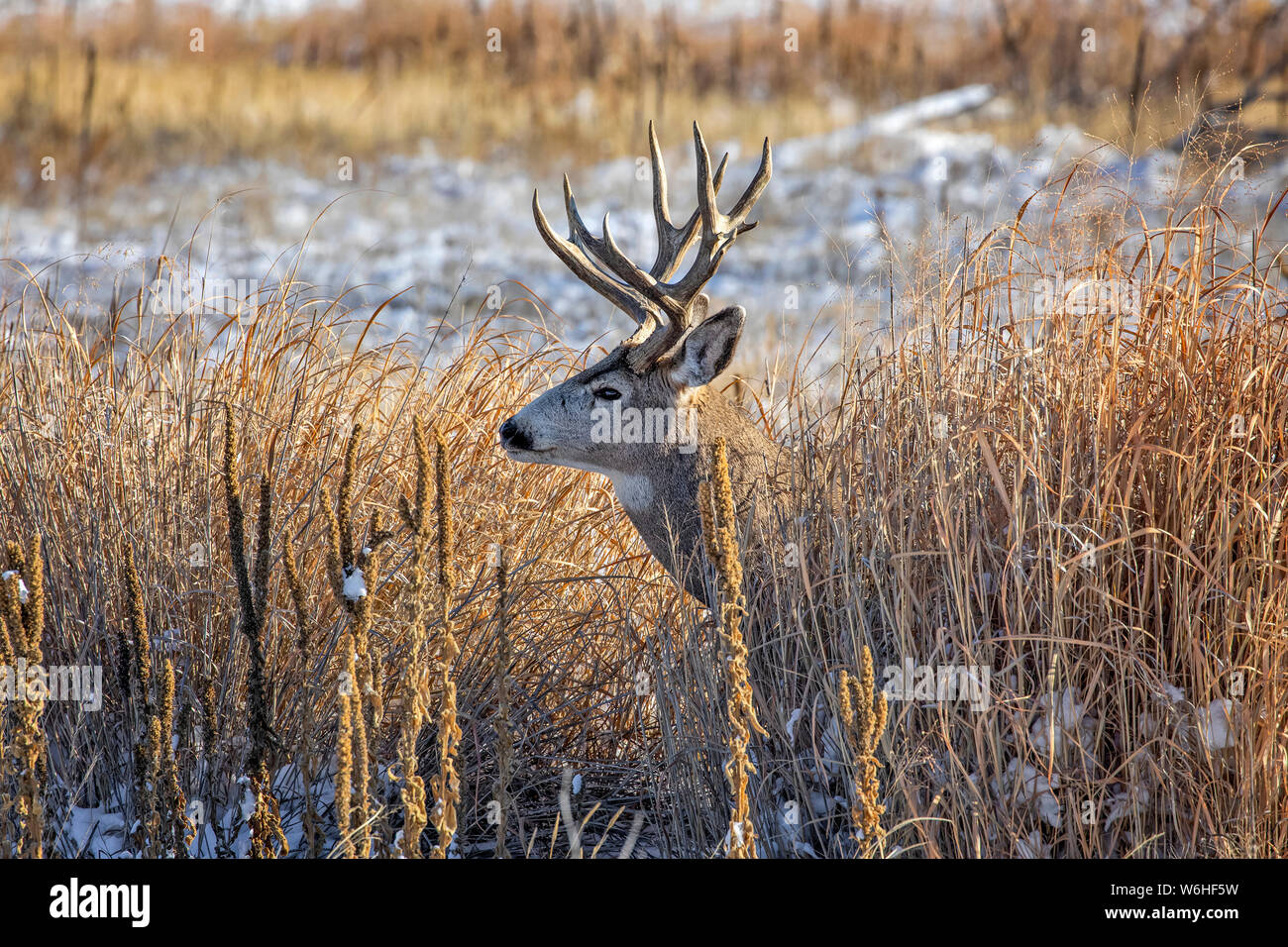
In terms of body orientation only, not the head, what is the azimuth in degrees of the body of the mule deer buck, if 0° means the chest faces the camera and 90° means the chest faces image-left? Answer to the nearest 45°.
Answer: approximately 90°

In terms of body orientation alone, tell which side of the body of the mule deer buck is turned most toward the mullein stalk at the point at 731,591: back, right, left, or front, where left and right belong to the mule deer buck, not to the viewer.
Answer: left
